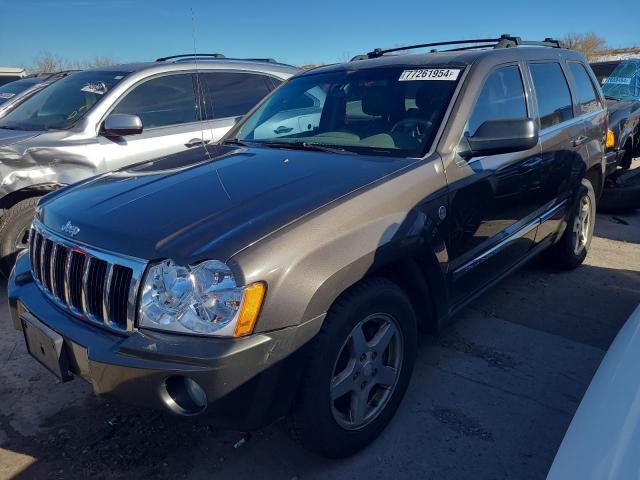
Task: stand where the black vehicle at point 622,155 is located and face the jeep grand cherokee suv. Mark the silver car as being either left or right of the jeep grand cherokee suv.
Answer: right

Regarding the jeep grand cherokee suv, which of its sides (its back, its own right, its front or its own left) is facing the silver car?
right

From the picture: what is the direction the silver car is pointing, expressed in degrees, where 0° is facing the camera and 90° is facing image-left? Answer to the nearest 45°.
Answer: approximately 45°

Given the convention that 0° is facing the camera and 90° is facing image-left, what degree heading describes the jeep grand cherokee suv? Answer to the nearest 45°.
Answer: approximately 45°

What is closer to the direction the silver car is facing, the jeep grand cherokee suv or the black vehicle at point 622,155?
the jeep grand cherokee suv
